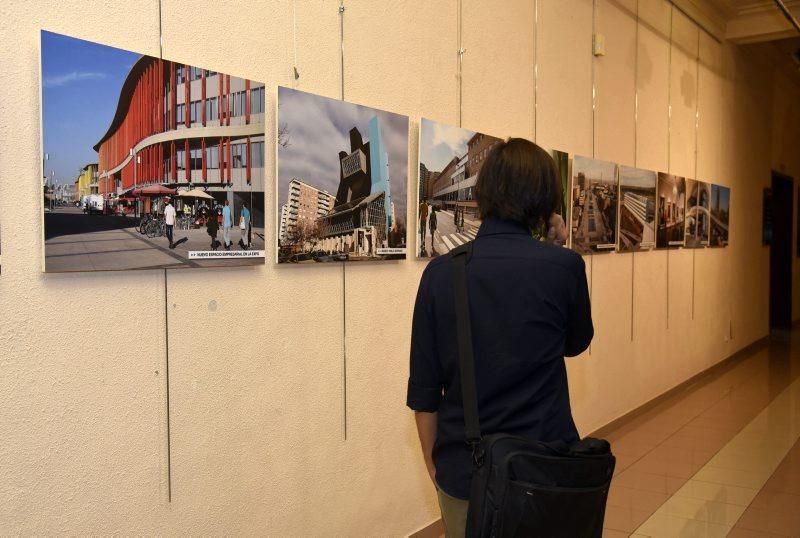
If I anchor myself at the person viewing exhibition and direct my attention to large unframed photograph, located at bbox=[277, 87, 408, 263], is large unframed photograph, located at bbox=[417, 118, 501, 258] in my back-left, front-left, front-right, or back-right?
front-right

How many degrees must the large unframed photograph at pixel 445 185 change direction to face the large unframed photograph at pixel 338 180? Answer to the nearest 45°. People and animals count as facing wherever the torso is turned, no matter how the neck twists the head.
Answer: approximately 90° to its right

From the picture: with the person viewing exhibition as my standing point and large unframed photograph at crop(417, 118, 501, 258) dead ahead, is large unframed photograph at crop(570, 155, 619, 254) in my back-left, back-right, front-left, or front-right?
front-right

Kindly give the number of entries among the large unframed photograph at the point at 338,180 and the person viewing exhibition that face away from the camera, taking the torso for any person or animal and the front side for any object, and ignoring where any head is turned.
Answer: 1

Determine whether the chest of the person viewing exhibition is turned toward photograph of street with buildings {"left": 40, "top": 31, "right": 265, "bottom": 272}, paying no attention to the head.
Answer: no

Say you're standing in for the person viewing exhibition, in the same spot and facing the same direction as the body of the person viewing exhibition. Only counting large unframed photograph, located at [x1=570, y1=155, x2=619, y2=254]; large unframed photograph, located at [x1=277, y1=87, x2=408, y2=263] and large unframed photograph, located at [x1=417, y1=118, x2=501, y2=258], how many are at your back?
0

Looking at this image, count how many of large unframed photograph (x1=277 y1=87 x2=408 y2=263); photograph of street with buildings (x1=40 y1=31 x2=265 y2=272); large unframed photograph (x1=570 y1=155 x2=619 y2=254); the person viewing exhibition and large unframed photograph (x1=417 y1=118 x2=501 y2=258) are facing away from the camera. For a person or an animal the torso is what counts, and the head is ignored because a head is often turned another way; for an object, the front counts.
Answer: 1

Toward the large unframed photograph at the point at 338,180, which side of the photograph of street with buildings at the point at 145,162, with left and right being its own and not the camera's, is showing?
left

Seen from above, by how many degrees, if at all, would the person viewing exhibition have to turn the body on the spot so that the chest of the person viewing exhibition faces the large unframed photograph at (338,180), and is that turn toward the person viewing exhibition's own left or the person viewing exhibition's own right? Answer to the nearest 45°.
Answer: approximately 45° to the person viewing exhibition's own left

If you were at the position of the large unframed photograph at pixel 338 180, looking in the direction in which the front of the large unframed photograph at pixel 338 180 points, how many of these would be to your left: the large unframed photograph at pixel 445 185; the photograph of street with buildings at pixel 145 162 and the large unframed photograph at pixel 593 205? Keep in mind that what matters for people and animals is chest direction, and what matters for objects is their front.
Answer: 2

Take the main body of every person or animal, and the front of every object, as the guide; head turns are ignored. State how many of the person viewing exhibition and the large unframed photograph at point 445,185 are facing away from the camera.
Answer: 1

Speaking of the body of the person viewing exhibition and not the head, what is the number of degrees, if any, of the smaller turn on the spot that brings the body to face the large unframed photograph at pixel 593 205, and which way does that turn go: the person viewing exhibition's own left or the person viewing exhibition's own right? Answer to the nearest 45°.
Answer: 0° — they already face it

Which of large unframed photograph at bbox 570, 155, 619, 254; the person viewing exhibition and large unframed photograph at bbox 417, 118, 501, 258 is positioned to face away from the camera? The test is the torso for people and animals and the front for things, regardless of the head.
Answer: the person viewing exhibition

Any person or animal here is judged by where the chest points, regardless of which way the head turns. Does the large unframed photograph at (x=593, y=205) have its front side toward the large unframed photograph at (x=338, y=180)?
no

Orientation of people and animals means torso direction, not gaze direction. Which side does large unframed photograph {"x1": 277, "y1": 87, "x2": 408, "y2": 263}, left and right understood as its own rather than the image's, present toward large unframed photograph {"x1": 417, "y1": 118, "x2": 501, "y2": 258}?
left

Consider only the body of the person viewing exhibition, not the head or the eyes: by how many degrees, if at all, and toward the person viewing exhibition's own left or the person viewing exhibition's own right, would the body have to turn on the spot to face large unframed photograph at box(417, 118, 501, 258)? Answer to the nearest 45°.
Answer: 0° — they already face it

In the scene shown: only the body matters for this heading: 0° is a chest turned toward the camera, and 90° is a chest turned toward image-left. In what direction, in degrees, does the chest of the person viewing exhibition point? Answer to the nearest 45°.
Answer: approximately 180°

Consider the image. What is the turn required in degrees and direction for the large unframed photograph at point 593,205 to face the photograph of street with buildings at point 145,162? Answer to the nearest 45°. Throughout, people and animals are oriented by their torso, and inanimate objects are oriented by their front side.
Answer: approximately 45° to its right

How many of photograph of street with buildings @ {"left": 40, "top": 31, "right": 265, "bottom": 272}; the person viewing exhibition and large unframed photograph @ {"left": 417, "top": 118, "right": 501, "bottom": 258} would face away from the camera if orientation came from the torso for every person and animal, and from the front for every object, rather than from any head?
1

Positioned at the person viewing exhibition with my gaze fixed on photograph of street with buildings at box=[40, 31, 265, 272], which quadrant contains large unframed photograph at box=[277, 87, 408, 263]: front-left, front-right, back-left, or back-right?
front-right
